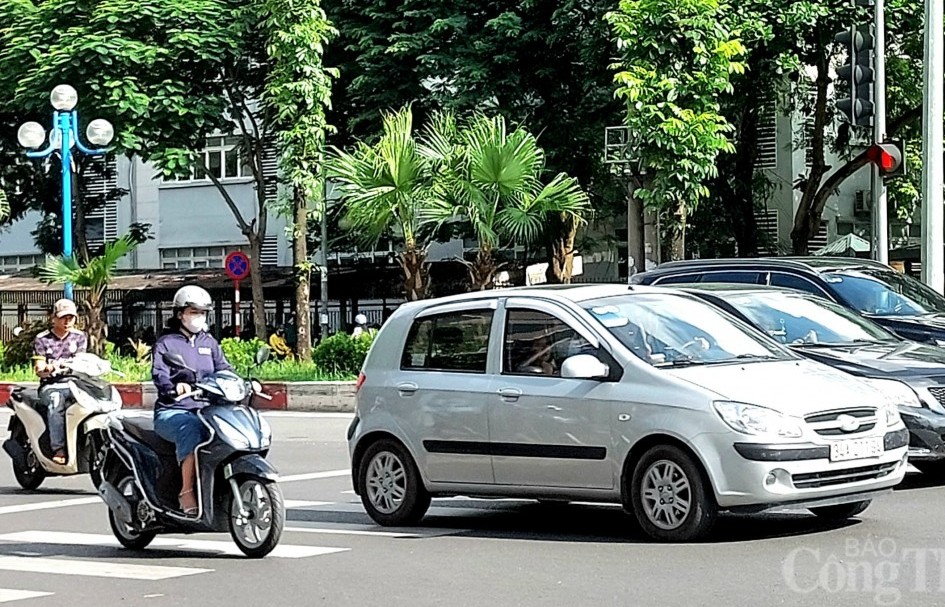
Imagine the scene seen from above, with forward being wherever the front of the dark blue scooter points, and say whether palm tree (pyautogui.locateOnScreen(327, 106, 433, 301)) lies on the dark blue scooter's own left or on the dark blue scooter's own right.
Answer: on the dark blue scooter's own left

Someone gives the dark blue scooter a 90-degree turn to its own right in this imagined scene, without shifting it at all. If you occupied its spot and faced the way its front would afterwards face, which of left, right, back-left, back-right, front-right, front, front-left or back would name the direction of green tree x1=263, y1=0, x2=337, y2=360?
back-right

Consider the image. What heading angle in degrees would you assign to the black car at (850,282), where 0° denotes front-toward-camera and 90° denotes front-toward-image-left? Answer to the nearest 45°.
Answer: approximately 315°

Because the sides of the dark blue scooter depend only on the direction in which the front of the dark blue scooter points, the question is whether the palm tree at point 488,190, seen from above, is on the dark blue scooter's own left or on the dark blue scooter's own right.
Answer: on the dark blue scooter's own left

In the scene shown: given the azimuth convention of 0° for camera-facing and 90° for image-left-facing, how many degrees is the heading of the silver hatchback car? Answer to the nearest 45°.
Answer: approximately 315°

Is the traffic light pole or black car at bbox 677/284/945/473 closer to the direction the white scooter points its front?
the black car

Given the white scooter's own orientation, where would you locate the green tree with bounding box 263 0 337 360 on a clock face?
The green tree is roughly at 8 o'clock from the white scooter.

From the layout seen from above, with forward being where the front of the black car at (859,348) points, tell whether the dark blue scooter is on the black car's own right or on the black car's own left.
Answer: on the black car's own right

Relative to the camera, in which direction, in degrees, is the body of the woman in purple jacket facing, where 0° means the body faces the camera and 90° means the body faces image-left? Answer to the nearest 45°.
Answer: approximately 315°

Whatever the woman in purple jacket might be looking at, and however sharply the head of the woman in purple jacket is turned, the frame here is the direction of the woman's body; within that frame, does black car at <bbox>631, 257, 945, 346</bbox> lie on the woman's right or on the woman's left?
on the woman's left

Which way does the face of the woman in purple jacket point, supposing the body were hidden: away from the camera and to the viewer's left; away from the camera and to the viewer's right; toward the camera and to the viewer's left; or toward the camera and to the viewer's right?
toward the camera and to the viewer's right

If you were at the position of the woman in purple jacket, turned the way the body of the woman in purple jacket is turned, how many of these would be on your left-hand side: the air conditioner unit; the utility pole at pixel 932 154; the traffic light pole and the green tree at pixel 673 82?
4
